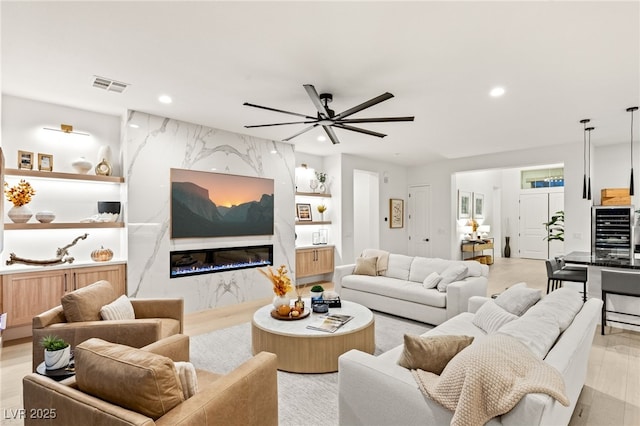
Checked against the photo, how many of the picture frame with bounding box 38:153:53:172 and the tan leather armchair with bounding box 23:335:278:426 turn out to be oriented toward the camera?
1

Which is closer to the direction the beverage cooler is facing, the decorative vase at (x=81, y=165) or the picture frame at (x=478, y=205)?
the decorative vase

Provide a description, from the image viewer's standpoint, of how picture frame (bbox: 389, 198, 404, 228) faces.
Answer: facing the viewer and to the right of the viewer

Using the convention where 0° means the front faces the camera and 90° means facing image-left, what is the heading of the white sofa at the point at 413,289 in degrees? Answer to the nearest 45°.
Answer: approximately 45°

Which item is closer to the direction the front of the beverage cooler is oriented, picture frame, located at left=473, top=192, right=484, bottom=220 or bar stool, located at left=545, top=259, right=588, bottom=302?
the bar stool

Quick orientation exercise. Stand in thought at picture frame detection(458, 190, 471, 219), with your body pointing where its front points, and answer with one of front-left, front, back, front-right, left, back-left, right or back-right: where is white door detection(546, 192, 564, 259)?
left

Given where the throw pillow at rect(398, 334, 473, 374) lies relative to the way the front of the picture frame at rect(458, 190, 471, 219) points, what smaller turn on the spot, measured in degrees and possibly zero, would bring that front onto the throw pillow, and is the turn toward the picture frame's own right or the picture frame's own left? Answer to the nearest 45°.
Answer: approximately 45° to the picture frame's own right

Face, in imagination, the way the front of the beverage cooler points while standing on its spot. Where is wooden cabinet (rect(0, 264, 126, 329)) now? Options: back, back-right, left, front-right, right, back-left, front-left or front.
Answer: front-right

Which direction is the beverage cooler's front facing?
toward the camera

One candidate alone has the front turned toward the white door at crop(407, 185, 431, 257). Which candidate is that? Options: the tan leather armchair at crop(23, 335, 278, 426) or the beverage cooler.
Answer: the tan leather armchair

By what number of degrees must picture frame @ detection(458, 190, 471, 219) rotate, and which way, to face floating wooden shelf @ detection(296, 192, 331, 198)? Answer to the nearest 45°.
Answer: approximately 90° to its right

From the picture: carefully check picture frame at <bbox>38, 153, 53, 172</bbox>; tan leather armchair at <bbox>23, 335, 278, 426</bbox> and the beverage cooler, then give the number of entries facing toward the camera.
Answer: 2

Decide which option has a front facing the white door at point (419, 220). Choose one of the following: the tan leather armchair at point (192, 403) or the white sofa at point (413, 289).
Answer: the tan leather armchair

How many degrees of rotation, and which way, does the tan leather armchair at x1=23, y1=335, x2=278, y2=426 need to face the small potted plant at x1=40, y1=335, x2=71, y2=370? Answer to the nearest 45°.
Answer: approximately 90° to its left
